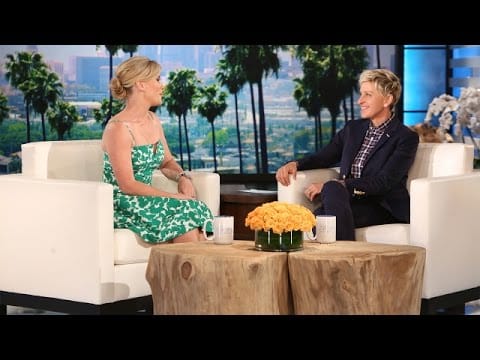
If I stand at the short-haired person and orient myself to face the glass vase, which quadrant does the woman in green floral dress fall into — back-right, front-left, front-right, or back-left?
front-right

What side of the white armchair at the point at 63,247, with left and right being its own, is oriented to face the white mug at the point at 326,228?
front

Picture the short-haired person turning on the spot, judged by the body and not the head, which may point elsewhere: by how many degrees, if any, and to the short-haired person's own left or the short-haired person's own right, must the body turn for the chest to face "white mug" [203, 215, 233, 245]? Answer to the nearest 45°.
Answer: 0° — they already face it

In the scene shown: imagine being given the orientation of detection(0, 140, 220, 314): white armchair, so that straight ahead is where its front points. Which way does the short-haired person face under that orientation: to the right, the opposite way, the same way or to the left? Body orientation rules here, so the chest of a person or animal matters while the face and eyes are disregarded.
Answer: to the right

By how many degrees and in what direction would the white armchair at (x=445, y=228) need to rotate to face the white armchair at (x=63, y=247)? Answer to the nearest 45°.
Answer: approximately 45° to its right

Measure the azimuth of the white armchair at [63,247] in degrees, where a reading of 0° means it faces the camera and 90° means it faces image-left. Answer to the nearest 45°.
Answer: approximately 315°

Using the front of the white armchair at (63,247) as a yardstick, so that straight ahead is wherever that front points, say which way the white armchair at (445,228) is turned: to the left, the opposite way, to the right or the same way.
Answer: to the right

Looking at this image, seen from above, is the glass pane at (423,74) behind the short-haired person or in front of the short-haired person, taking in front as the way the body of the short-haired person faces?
behind

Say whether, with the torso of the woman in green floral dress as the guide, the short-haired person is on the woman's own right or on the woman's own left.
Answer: on the woman's own left

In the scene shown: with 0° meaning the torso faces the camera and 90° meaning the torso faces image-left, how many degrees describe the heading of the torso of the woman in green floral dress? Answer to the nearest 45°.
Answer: approximately 315°

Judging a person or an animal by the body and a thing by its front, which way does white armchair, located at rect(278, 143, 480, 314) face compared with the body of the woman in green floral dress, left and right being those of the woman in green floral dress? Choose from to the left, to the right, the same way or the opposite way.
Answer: to the right

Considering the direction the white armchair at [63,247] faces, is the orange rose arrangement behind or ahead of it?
ahead

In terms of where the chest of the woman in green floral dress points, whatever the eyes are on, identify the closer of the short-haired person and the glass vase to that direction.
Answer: the glass vase
